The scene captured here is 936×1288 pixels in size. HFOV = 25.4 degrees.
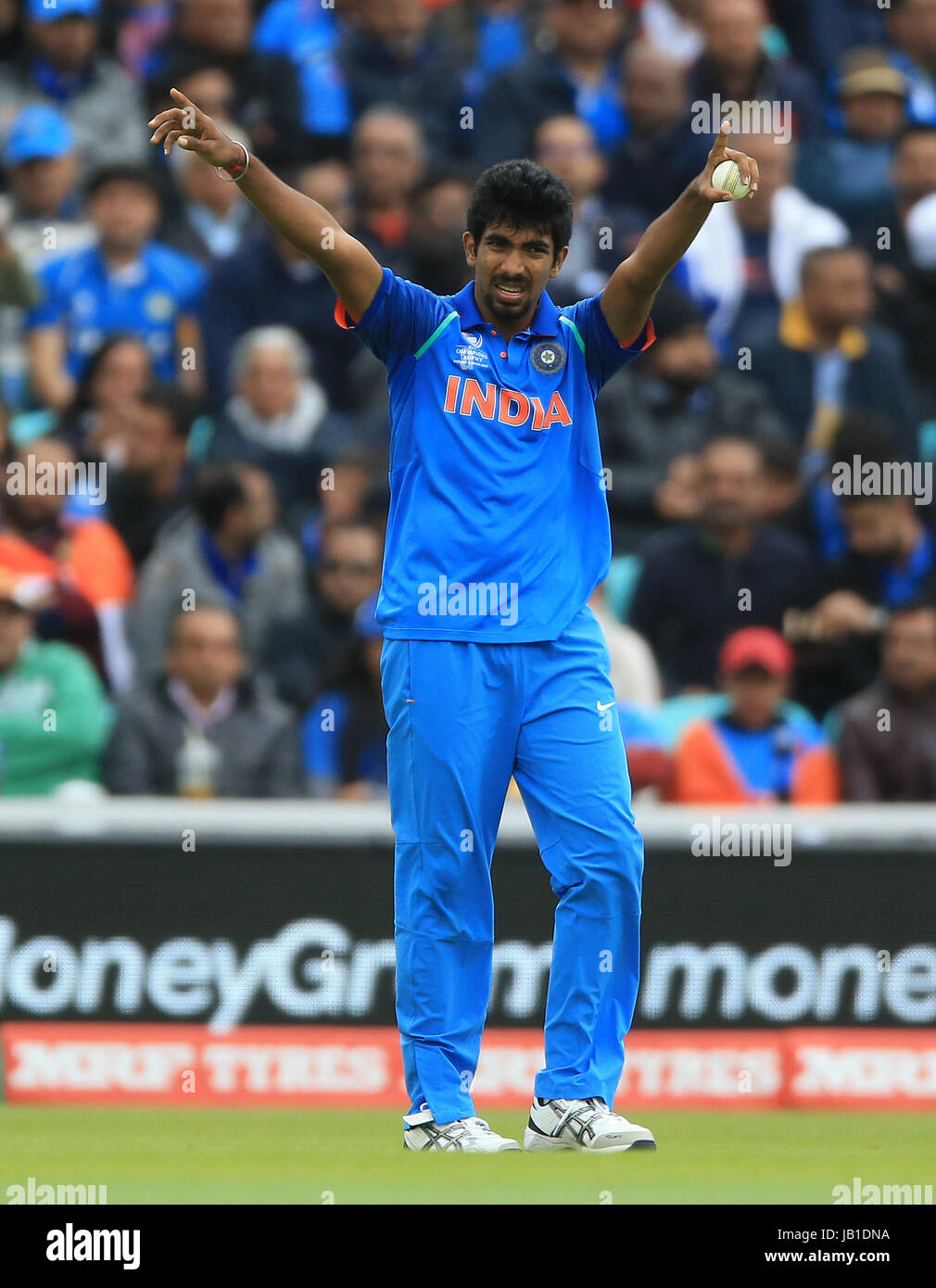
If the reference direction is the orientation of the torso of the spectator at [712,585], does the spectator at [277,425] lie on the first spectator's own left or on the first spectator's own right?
on the first spectator's own right

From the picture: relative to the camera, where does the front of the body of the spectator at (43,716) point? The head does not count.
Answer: toward the camera

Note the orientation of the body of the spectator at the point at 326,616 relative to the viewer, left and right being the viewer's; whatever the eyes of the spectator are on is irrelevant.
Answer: facing the viewer

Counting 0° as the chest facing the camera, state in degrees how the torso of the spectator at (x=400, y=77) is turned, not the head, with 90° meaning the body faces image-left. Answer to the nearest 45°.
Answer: approximately 0°

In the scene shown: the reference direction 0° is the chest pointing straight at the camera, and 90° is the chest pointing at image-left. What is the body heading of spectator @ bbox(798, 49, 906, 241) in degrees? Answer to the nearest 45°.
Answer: approximately 0°

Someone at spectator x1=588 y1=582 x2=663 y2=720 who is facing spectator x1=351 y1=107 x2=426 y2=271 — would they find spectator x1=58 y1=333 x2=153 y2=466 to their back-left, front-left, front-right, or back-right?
front-left

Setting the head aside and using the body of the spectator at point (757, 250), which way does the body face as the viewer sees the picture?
toward the camera

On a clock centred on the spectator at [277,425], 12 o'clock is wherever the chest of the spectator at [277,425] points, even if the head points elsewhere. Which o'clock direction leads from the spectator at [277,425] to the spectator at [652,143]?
the spectator at [652,143] is roughly at 8 o'clock from the spectator at [277,425].

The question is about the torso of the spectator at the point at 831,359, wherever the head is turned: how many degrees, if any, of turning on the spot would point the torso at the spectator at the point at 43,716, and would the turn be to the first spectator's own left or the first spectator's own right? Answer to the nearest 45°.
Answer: approximately 45° to the first spectator's own right

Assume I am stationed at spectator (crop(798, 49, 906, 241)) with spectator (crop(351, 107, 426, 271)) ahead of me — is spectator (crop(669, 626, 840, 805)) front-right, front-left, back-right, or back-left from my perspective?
front-left

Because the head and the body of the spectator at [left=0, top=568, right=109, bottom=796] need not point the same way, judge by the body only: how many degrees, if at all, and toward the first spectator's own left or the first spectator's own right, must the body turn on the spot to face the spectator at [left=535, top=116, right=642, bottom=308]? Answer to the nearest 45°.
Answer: approximately 135° to the first spectator's own left

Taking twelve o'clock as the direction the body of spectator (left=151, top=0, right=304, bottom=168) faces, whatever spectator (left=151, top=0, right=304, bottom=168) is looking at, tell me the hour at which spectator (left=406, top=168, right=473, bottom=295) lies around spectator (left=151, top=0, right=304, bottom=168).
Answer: spectator (left=406, top=168, right=473, bottom=295) is roughly at 11 o'clock from spectator (left=151, top=0, right=304, bottom=168).

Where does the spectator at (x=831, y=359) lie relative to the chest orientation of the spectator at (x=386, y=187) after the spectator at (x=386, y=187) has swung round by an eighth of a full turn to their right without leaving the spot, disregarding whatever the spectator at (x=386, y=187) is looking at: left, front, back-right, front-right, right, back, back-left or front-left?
back-left
